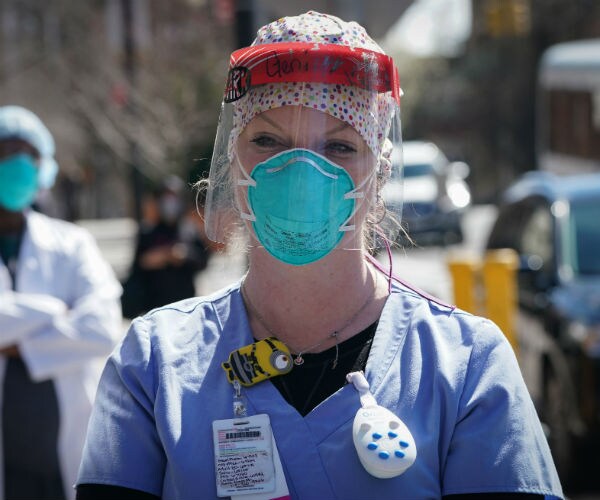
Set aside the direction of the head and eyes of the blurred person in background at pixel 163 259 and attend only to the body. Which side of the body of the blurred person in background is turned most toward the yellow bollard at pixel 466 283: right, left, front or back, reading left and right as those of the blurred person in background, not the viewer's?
left

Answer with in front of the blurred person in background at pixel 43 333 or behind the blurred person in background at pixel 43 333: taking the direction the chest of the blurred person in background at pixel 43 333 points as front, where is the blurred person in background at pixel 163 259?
behind

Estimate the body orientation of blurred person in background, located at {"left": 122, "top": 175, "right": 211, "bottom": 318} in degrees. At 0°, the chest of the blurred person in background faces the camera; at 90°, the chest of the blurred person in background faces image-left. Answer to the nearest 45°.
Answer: approximately 0°

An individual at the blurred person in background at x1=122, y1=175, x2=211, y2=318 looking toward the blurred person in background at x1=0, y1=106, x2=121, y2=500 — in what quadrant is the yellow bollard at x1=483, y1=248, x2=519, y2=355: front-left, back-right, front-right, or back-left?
back-left

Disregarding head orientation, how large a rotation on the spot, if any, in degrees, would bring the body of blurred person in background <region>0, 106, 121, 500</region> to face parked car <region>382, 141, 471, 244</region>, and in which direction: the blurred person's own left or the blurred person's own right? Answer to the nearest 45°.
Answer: approximately 135° to the blurred person's own left

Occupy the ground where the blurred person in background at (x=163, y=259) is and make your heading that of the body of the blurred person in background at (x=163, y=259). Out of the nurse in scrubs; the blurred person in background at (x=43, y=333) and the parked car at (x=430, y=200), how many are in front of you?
2

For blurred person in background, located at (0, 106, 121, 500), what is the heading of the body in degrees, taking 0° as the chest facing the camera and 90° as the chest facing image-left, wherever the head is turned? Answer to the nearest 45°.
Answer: approximately 0°

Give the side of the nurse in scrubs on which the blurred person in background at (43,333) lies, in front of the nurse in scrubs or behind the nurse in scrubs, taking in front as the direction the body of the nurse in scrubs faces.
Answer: behind

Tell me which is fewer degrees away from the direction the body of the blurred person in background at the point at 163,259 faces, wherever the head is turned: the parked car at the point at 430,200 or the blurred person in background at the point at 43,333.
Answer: the blurred person in background
